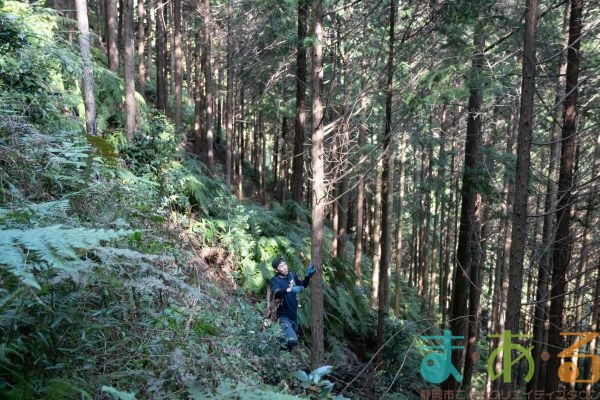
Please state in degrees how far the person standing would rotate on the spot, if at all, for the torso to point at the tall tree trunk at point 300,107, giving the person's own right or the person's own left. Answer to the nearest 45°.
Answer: approximately 135° to the person's own left

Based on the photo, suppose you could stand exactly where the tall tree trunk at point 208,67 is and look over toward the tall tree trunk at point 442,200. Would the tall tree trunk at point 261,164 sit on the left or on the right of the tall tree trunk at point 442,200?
left

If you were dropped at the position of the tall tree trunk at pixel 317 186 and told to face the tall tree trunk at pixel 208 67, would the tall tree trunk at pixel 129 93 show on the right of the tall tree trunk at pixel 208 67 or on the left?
left

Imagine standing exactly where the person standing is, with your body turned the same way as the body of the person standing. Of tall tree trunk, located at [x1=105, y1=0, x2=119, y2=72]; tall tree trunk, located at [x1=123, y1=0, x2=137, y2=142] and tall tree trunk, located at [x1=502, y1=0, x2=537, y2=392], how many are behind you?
2

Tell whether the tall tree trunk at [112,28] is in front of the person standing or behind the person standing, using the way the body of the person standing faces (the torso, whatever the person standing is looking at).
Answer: behind

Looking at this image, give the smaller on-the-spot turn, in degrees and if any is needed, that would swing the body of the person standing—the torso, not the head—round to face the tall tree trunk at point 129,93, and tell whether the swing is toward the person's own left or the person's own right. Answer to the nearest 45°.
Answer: approximately 180°

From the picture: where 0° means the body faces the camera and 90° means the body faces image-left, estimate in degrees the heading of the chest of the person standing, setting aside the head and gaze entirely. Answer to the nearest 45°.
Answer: approximately 315°
